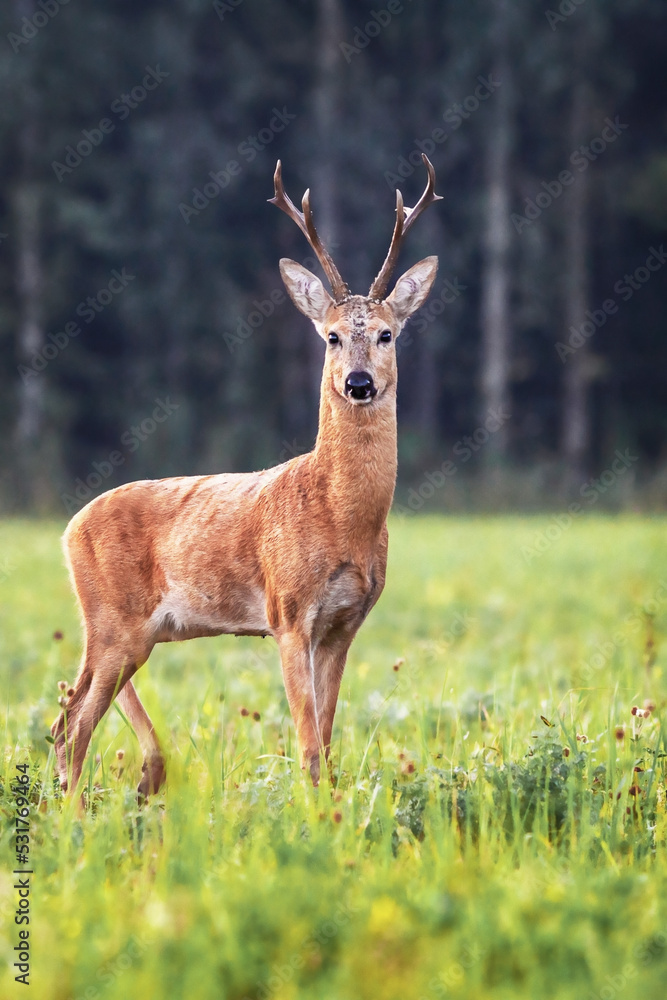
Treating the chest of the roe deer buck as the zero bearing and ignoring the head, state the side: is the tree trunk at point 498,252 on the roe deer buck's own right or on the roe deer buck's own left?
on the roe deer buck's own left

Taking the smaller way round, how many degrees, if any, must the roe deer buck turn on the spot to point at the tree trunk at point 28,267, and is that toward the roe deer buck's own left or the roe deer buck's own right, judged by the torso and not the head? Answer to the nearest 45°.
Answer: approximately 135° to the roe deer buck's own left

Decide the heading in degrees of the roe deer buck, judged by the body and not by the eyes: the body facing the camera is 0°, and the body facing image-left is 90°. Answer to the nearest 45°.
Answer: approximately 315°

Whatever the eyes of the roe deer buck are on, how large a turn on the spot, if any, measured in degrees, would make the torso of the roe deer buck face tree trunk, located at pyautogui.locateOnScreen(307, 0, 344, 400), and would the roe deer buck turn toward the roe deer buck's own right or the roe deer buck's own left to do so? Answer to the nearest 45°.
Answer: approximately 135° to the roe deer buck's own left

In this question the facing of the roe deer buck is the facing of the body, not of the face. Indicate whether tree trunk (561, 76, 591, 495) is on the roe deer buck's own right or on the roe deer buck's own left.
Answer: on the roe deer buck's own left

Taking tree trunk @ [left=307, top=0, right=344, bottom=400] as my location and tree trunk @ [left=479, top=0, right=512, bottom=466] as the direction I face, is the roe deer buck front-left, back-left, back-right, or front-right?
back-right
